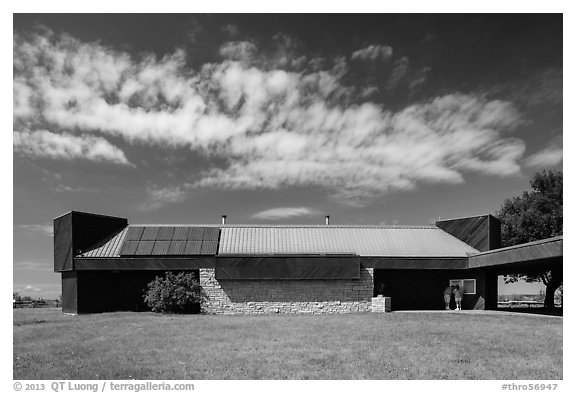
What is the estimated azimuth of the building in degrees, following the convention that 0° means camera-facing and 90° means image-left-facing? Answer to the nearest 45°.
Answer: approximately 0°

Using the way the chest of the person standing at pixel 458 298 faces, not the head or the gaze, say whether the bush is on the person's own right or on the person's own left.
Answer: on the person's own left

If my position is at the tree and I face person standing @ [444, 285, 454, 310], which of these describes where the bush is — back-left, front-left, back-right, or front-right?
front-right

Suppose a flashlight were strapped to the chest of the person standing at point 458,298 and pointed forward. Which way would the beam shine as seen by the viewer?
away from the camera

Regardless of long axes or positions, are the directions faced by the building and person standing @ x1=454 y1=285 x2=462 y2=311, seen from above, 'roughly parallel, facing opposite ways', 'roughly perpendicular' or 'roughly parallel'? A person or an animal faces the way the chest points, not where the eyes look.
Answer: roughly parallel, facing opposite ways
